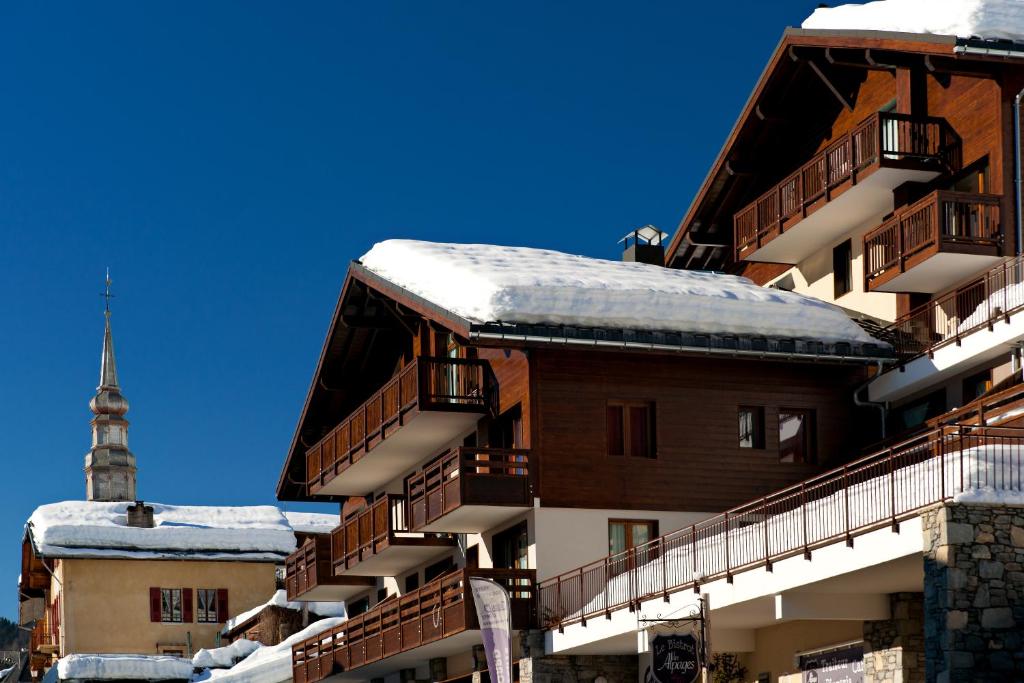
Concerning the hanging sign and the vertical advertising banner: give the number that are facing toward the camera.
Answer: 2

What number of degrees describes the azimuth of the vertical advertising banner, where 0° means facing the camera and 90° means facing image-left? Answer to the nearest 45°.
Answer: approximately 0°

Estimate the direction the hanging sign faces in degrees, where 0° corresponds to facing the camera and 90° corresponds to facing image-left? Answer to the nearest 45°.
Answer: approximately 0°
